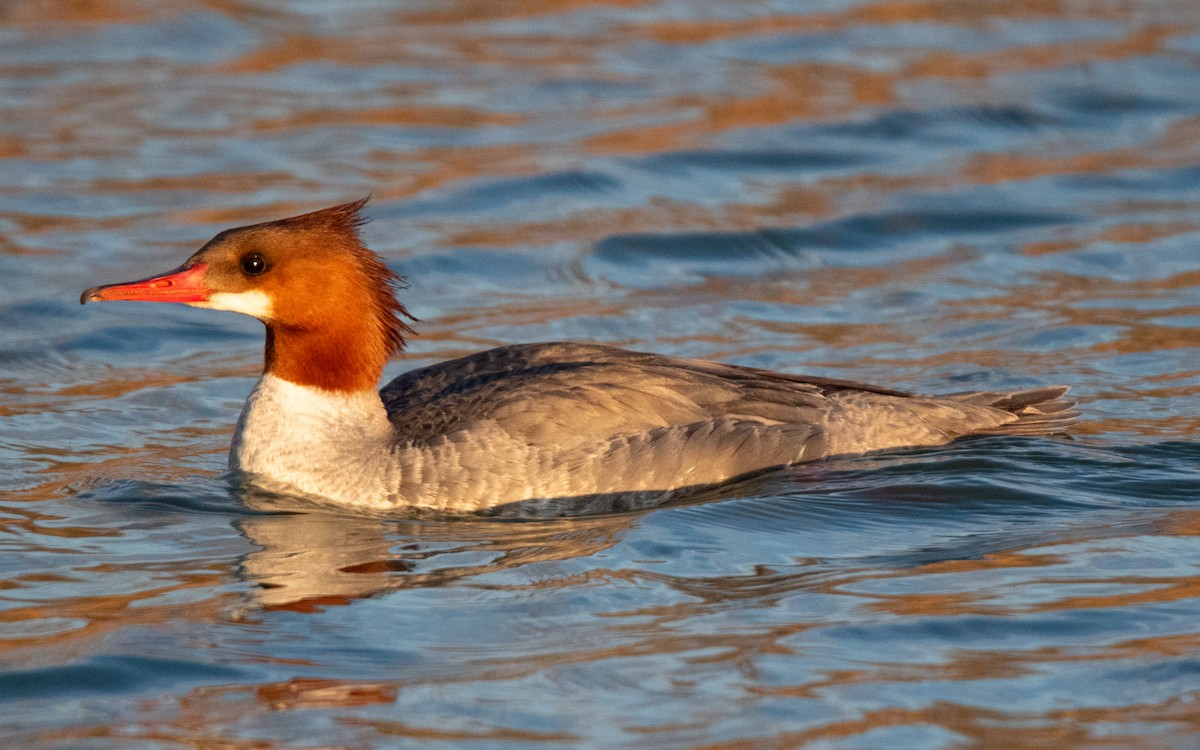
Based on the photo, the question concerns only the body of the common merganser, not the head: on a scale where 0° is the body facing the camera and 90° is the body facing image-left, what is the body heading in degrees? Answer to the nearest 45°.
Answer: approximately 90°
